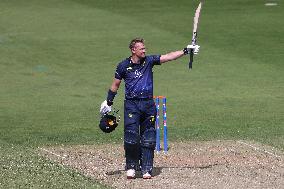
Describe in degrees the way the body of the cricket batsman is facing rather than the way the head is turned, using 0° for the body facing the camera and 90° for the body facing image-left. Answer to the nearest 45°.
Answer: approximately 0°
